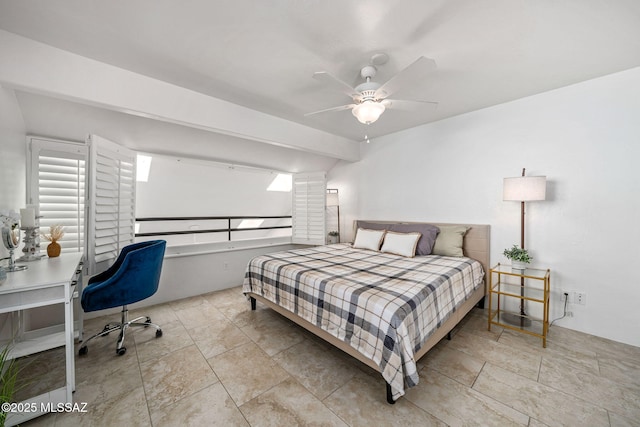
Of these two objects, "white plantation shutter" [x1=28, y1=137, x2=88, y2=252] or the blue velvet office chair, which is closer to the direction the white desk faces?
the blue velvet office chair

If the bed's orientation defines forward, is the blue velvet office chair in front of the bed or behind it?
in front

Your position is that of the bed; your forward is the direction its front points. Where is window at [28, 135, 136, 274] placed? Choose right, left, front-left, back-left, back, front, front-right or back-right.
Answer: front-right

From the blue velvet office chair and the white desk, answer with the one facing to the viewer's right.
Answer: the white desk

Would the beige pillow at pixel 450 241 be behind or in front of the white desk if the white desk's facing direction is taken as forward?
in front

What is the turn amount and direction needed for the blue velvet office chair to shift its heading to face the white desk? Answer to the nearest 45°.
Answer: approximately 45° to its left

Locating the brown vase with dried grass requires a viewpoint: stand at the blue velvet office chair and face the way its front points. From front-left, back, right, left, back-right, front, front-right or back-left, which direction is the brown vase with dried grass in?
front-right

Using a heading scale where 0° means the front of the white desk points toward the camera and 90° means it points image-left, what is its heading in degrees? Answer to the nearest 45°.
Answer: approximately 270°

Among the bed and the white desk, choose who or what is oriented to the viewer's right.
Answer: the white desk

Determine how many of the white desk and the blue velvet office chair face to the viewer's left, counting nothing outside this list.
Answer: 1

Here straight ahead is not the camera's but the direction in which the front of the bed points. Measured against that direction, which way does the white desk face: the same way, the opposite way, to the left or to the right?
the opposite way

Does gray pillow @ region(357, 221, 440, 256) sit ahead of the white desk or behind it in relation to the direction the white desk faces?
ahead

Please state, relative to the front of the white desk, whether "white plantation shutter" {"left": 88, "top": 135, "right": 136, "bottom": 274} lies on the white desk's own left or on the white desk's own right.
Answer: on the white desk's own left

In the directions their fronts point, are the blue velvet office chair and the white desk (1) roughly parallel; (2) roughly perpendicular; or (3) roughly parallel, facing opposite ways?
roughly parallel, facing opposite ways

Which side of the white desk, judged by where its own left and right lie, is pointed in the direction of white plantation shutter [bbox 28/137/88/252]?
left

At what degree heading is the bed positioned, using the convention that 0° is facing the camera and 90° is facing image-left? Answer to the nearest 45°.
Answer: approximately 45°

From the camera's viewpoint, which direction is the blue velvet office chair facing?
to the viewer's left
